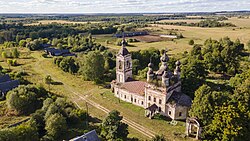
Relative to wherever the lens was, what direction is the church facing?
facing away from the viewer and to the left of the viewer

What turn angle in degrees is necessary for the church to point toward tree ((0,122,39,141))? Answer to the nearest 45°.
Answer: approximately 90° to its left

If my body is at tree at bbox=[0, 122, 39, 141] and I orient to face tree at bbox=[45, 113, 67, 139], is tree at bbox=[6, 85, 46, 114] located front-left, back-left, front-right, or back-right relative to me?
front-left

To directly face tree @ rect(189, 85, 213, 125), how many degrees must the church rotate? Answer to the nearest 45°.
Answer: approximately 180°

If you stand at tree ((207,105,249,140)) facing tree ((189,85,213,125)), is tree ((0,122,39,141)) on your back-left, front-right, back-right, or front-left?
front-left

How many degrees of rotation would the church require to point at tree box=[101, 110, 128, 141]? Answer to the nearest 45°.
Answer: approximately 90° to its left

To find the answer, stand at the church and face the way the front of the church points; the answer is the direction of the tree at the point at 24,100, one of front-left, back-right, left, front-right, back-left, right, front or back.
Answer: front-left

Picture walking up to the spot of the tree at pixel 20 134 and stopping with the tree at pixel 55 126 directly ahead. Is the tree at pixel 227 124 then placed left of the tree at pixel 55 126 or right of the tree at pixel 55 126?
right

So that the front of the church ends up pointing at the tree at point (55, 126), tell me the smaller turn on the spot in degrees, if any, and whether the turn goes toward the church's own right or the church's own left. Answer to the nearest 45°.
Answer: approximately 90° to the church's own left

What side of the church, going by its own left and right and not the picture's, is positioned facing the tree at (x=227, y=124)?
back

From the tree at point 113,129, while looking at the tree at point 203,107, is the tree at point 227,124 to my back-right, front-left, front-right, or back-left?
front-right
